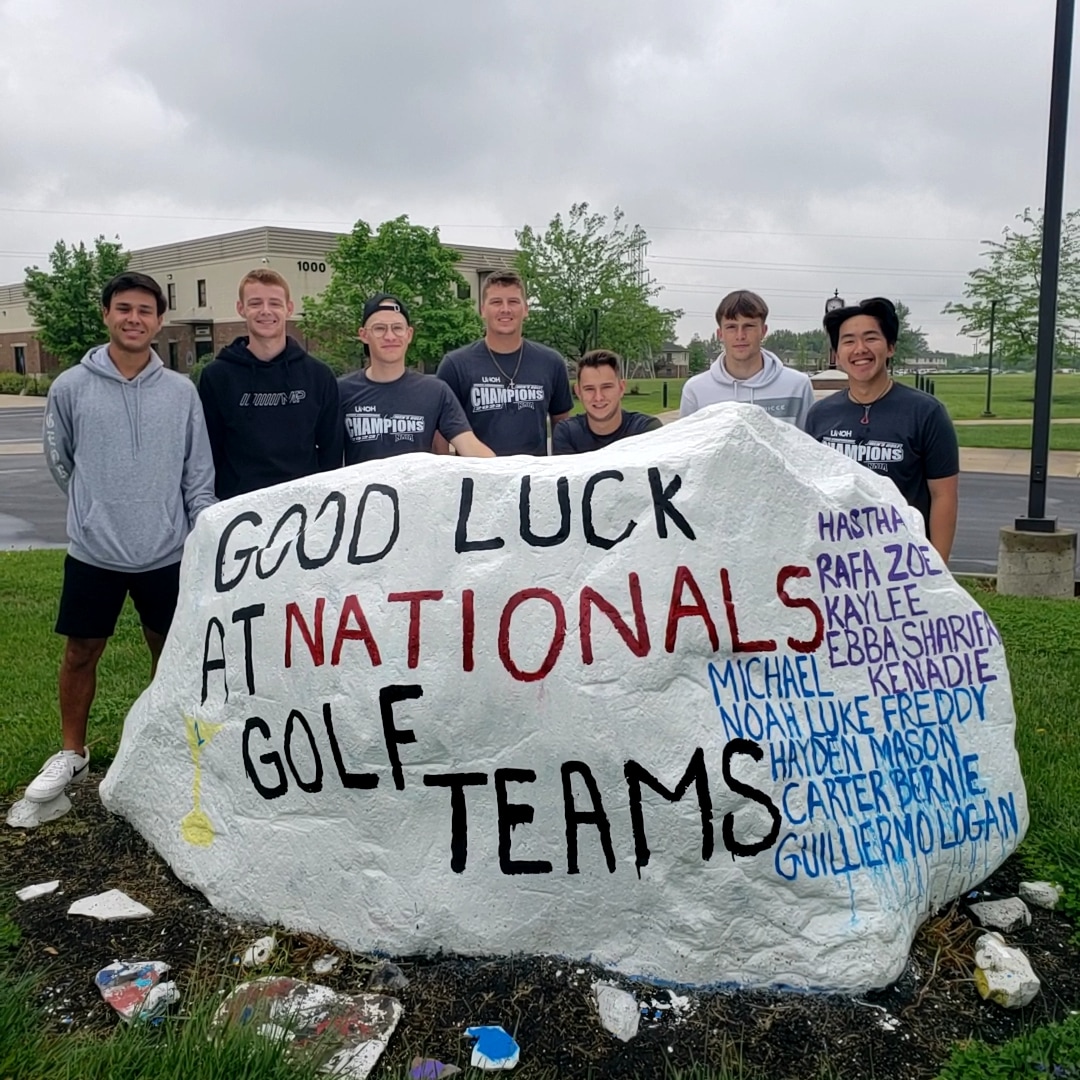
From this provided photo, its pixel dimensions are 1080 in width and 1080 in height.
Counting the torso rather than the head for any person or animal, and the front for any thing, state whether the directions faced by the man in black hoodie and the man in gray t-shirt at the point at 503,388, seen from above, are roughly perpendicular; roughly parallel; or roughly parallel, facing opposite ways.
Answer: roughly parallel

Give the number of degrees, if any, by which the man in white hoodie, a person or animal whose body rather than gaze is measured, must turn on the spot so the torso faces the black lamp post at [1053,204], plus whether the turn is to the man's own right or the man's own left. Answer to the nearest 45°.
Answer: approximately 135° to the man's own left

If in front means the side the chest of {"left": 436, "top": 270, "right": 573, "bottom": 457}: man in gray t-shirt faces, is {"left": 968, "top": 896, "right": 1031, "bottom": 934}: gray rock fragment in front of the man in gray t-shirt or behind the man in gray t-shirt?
in front

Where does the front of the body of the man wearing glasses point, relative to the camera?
toward the camera

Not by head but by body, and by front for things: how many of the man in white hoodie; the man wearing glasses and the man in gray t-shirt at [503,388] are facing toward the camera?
3

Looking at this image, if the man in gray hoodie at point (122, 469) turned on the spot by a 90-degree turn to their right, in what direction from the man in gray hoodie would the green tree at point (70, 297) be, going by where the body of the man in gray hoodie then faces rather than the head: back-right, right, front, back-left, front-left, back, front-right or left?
right

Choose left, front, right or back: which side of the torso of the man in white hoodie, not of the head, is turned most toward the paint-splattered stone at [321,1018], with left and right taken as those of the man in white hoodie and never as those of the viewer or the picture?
front

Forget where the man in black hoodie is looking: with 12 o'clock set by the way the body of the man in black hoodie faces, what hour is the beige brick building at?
The beige brick building is roughly at 6 o'clock from the man in black hoodie.

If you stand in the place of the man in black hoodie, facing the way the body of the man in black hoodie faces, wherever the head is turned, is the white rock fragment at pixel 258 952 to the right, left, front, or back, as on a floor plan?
front

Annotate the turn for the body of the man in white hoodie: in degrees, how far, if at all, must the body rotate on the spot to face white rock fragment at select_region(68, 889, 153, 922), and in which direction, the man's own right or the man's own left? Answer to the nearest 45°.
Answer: approximately 45° to the man's own right

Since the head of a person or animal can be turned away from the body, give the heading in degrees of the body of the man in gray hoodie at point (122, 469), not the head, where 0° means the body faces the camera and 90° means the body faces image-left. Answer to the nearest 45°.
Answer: approximately 0°

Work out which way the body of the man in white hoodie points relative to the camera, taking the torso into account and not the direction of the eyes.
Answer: toward the camera
